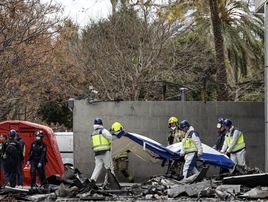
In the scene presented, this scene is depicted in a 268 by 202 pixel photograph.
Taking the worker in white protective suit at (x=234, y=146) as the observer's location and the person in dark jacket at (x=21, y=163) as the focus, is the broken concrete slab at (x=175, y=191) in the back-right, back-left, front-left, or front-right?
front-left

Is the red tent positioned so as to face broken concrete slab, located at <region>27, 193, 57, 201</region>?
yes

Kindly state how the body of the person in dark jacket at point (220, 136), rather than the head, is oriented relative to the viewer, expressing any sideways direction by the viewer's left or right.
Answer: facing to the left of the viewer

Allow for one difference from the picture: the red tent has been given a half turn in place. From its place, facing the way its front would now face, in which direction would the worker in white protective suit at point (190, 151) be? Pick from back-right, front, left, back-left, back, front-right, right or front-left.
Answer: back-right

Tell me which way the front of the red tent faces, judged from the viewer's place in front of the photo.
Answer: facing the viewer

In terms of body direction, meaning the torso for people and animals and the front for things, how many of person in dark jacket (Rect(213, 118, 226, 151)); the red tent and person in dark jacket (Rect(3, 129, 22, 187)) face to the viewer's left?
1

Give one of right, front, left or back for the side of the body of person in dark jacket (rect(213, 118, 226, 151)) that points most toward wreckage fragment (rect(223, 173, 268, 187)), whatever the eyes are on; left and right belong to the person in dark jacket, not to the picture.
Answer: left

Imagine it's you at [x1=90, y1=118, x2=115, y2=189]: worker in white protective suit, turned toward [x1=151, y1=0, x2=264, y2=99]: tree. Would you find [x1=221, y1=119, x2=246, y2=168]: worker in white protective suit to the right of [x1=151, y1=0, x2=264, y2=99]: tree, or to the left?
right

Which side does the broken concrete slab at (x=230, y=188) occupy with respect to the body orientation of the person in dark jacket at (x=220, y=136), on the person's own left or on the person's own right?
on the person's own left

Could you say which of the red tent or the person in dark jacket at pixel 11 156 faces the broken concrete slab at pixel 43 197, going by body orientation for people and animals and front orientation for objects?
the red tent
